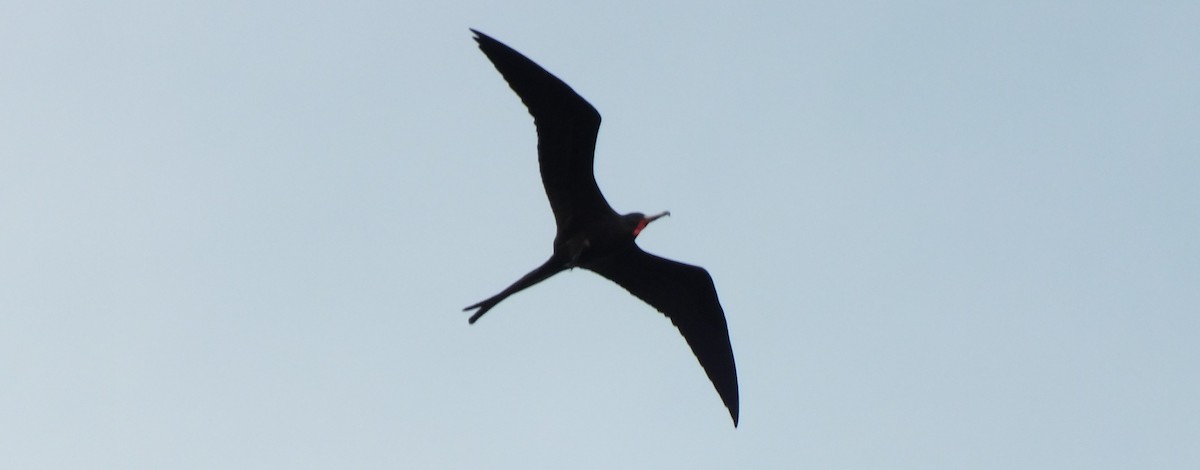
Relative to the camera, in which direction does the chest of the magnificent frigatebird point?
to the viewer's right
